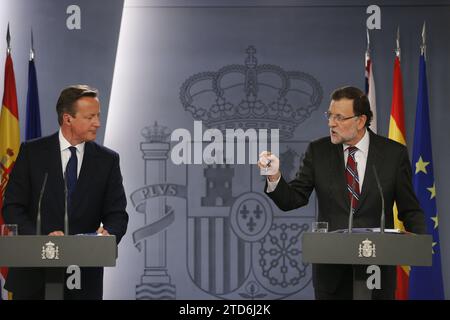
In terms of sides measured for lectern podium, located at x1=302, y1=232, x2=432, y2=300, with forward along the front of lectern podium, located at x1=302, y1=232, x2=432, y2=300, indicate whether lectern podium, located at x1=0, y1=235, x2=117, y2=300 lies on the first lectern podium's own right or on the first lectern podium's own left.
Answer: on the first lectern podium's own right

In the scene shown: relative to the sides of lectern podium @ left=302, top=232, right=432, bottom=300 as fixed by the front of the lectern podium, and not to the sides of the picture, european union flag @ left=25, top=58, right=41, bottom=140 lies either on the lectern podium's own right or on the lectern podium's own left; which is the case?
on the lectern podium's own right

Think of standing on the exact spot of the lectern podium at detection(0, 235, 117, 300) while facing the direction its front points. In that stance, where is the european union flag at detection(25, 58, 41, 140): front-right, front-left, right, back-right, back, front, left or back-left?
back

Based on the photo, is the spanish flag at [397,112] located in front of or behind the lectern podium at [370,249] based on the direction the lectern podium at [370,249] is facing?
behind

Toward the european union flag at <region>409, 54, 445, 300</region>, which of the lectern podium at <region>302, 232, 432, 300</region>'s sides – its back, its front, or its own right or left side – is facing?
back

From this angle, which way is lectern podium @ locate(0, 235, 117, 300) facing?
toward the camera

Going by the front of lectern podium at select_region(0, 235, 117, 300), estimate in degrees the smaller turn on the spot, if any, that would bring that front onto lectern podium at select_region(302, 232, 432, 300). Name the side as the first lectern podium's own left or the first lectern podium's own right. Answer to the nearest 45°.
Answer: approximately 90° to the first lectern podium's own left

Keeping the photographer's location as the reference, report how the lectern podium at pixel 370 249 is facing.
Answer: facing the viewer

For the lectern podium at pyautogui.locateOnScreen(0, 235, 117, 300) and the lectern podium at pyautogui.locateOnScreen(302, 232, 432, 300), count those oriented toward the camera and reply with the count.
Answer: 2
